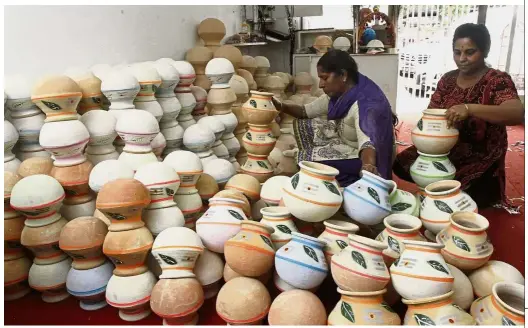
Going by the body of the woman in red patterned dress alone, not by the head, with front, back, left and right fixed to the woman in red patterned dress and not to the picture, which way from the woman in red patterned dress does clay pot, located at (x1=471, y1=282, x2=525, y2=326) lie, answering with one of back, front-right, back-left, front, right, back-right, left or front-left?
front-left

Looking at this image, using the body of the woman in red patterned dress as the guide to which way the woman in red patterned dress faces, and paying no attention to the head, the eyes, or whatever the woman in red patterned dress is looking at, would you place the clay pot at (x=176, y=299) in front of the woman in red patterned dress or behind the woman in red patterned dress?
in front

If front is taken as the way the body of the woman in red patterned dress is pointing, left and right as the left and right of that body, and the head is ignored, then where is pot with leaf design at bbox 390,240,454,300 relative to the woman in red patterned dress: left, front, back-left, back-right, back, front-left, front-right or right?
front-left

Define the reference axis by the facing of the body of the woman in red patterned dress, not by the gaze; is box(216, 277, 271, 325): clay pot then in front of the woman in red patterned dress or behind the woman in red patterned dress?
in front

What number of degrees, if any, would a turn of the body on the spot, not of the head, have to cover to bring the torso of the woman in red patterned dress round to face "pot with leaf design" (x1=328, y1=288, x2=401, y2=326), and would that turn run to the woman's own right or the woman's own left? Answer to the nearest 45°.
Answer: approximately 45° to the woman's own left

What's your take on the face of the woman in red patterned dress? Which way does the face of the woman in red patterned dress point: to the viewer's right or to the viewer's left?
to the viewer's left

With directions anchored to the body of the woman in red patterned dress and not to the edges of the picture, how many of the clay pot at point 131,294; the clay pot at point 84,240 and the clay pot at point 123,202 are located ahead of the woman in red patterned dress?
3

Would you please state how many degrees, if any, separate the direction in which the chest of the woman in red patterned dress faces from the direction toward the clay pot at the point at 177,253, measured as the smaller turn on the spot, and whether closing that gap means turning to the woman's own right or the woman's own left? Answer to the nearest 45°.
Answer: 0° — they already face it

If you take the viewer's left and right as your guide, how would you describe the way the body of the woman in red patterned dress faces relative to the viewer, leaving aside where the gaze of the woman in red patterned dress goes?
facing the viewer and to the left of the viewer
